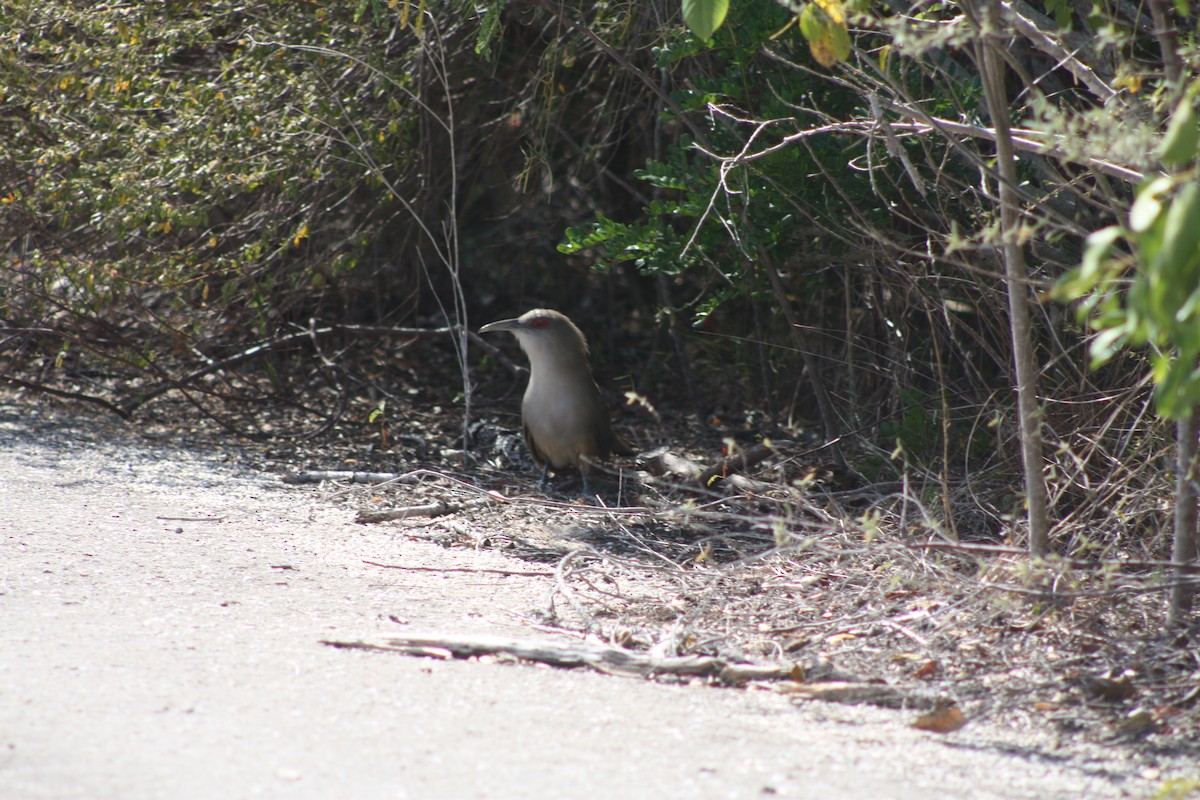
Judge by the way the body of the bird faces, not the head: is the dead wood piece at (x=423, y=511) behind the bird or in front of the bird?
in front

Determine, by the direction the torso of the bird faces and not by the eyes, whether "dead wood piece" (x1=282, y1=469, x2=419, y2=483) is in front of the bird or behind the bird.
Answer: in front

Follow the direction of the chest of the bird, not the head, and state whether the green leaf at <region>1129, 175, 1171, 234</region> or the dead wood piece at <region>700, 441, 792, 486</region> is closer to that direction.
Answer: the green leaf

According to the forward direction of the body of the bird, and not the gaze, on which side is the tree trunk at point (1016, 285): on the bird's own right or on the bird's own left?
on the bird's own left

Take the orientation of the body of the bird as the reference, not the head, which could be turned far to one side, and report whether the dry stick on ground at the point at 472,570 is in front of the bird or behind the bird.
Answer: in front

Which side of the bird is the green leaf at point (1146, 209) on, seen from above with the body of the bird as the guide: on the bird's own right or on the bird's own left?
on the bird's own left

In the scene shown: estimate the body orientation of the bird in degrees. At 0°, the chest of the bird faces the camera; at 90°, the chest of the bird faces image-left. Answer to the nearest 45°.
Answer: approximately 45°

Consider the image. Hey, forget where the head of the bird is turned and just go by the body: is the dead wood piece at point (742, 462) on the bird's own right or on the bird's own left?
on the bird's own left
